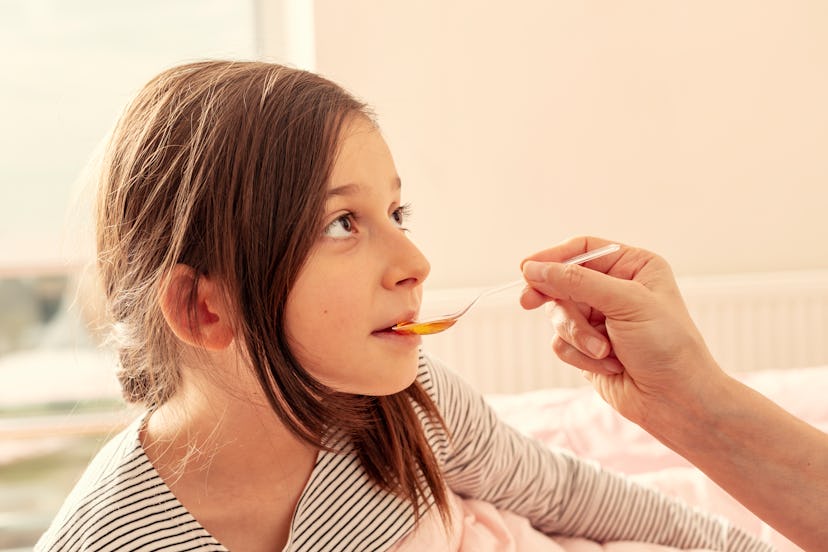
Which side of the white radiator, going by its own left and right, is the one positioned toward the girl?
front

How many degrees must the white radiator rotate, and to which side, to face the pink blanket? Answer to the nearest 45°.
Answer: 0° — it already faces it

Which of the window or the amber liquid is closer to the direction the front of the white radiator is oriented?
the amber liquid

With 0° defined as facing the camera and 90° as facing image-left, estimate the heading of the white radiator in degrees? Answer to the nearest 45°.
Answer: approximately 0°

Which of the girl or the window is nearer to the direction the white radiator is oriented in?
the girl

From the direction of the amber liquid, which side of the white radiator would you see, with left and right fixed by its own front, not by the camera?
front

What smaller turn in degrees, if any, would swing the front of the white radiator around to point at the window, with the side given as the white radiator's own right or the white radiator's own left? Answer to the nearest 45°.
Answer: approximately 90° to the white radiator's own right

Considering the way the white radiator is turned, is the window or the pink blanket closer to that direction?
the pink blanket
